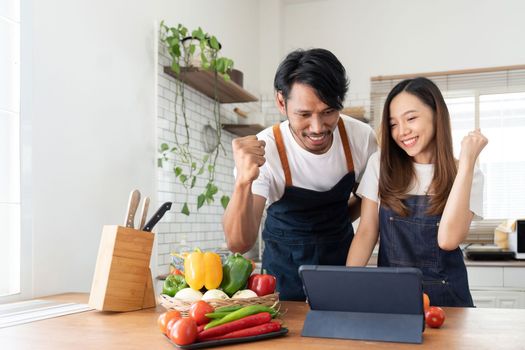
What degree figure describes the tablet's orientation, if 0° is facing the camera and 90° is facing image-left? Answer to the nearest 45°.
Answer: approximately 180°

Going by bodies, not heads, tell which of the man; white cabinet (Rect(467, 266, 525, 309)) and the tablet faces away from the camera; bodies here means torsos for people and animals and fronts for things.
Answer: the tablet

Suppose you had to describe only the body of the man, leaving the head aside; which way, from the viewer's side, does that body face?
toward the camera

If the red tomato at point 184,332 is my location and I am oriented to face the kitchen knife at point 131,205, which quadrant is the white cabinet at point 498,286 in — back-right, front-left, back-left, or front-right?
front-right

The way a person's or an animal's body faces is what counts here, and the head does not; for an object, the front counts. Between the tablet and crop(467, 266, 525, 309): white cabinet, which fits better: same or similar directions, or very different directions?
very different directions

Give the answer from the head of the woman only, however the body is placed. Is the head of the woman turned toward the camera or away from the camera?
toward the camera

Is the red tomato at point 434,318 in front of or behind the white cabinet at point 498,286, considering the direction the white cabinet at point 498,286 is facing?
in front

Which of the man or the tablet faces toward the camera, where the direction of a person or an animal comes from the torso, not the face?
the man

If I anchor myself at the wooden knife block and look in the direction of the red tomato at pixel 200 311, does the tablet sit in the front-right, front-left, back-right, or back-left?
front-left

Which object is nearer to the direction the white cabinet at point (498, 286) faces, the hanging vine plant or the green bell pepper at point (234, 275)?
the green bell pepper

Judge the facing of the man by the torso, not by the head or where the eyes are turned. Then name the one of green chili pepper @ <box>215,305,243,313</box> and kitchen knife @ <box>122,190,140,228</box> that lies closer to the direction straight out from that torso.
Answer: the green chili pepper

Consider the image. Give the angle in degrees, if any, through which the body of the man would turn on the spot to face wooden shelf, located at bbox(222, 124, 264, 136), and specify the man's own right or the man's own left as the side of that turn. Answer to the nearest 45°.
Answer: approximately 180°

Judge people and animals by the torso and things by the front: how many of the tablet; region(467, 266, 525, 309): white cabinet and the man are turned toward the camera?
2

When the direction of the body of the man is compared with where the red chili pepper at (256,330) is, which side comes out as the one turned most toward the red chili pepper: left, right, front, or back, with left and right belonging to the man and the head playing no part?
front

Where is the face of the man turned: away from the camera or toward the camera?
toward the camera

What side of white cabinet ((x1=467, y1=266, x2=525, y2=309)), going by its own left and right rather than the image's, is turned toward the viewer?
front
